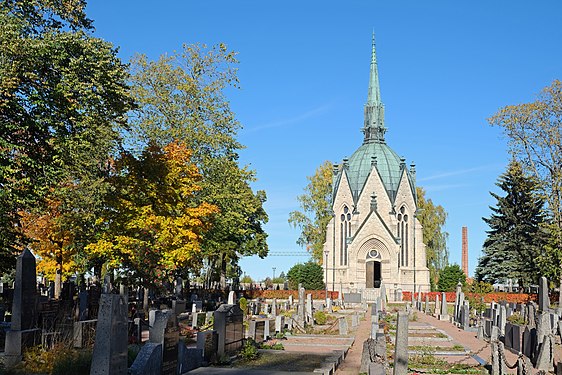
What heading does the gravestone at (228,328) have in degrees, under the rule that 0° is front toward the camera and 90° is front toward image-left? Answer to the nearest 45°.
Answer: approximately 315°

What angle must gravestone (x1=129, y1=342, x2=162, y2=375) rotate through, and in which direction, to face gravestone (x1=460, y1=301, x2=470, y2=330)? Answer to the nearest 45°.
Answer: approximately 90° to its left

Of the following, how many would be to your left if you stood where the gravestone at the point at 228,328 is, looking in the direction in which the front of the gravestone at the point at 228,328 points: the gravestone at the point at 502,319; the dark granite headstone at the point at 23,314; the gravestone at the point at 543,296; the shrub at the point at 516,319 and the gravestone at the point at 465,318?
4

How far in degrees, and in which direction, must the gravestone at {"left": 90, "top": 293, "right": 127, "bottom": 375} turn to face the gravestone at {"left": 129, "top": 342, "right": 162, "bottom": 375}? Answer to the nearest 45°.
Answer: approximately 135° to its left

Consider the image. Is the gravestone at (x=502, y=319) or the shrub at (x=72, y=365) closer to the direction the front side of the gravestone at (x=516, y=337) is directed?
the shrub

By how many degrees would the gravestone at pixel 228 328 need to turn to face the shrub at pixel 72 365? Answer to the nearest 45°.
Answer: approximately 90° to its right

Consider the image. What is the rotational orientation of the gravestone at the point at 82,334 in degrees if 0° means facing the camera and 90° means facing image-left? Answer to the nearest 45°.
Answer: approximately 315°
